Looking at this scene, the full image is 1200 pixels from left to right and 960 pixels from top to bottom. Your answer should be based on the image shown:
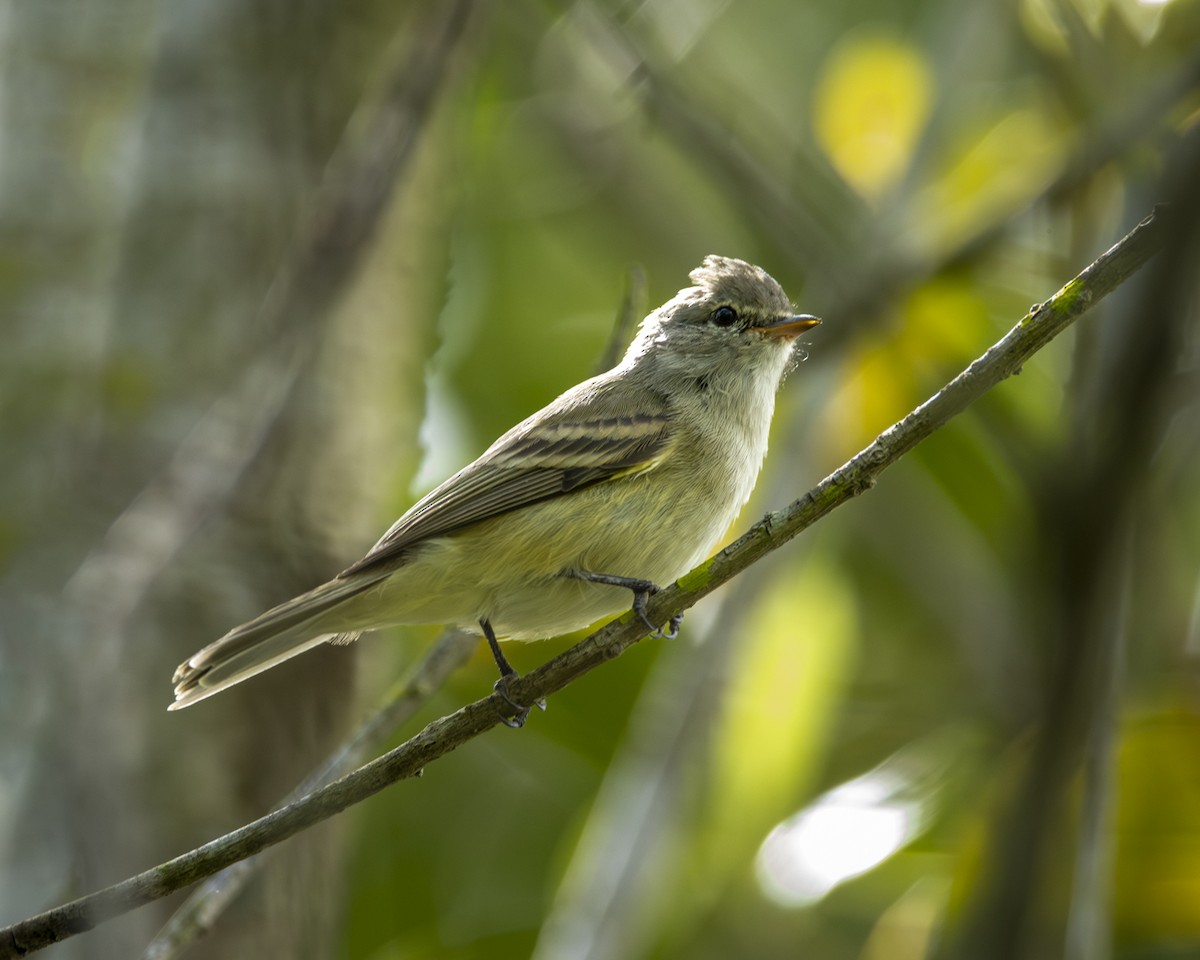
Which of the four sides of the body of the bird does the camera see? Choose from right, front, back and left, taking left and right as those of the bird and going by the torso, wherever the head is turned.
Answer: right
